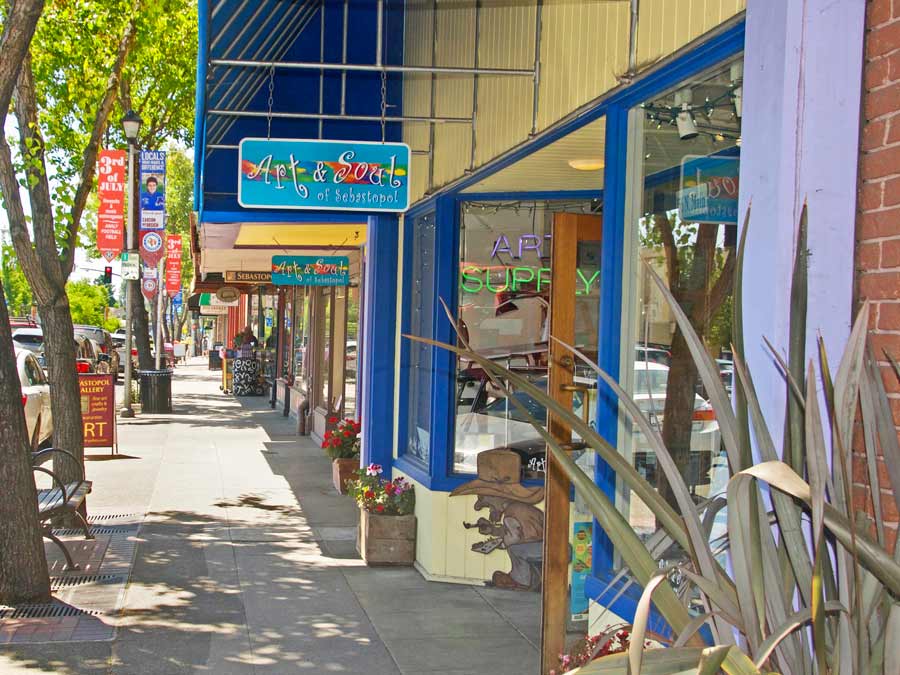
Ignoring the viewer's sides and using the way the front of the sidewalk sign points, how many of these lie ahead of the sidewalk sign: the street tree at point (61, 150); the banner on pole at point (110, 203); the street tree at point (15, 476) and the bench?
3

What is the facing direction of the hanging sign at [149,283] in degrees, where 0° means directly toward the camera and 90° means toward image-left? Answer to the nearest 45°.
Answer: approximately 0°

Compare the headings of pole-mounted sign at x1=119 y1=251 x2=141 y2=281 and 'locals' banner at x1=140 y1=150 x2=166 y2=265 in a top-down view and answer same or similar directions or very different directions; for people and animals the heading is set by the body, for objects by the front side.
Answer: same or similar directions

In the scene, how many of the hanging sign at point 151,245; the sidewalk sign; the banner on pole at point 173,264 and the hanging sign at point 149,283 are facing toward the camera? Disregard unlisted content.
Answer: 4

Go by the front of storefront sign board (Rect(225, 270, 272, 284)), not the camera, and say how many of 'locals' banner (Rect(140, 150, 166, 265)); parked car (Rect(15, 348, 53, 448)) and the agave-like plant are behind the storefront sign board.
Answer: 0

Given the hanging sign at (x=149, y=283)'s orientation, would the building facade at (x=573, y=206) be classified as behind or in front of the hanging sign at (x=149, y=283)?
in front

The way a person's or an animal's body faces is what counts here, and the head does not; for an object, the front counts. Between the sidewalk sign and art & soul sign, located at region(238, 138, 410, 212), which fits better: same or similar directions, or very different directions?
same or similar directions

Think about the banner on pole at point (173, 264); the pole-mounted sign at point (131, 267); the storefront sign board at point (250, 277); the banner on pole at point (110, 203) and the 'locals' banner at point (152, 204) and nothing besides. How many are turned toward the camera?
5

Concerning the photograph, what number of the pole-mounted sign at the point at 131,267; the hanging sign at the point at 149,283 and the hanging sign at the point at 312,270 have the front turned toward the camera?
3

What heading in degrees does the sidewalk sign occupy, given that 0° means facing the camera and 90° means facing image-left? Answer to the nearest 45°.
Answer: approximately 0°

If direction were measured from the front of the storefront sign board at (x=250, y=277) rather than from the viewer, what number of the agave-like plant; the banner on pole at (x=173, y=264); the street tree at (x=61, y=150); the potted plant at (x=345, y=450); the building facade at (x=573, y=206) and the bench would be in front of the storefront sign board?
5

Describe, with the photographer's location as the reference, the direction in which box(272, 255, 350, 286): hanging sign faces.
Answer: facing the viewer

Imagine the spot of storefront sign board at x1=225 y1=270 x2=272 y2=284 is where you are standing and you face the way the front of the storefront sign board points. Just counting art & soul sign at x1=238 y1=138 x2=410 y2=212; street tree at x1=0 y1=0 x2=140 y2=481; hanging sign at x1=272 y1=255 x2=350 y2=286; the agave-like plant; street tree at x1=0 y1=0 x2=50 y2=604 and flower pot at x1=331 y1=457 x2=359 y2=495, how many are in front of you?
6

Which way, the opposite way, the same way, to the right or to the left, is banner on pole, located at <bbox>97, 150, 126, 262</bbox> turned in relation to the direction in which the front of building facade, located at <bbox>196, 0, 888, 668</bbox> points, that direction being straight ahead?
to the left

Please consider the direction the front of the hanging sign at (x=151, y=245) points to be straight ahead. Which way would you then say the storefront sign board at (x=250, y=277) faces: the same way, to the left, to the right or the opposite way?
the same way

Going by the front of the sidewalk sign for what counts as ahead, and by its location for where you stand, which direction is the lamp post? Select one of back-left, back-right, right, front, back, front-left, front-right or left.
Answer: back

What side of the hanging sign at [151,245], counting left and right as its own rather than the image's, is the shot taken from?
front

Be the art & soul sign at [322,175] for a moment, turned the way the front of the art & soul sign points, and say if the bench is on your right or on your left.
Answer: on your right

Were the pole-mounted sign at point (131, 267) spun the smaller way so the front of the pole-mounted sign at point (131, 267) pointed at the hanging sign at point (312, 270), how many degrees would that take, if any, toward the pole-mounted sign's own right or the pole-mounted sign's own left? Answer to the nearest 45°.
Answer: approximately 45° to the pole-mounted sign's own left
